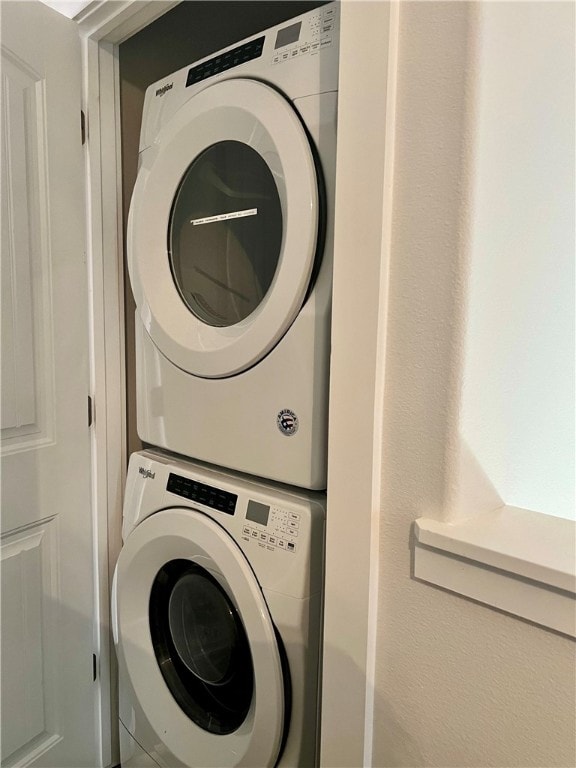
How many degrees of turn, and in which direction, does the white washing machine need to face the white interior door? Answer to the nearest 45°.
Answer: approximately 90° to its right

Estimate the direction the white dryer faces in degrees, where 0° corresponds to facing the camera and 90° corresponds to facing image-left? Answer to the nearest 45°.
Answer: approximately 45°

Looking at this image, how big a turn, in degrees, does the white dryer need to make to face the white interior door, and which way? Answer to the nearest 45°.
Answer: approximately 90° to its right

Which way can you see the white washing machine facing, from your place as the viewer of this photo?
facing the viewer and to the left of the viewer
